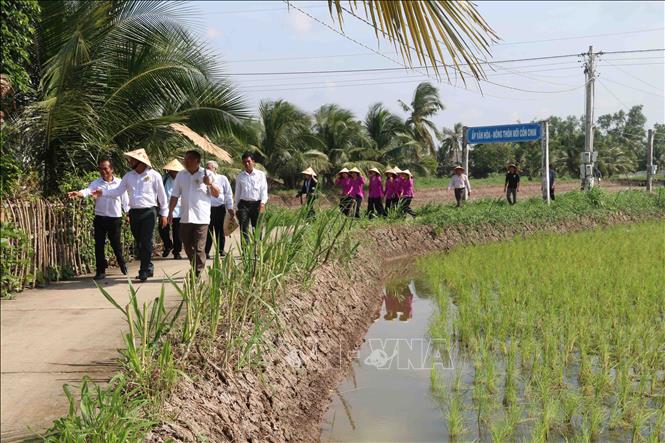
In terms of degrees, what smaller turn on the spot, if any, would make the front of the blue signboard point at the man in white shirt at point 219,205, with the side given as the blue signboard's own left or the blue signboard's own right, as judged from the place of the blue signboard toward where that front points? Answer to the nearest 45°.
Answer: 0° — it already faces them

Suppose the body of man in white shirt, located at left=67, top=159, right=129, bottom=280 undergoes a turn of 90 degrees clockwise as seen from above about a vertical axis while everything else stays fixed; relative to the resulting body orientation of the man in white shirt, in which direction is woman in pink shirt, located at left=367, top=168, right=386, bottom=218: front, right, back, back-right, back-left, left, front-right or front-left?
back-right

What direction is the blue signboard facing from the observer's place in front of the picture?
facing the viewer

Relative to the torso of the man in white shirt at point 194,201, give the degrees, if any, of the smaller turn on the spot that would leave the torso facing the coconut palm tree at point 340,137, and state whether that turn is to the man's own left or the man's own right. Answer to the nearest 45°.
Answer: approximately 180°

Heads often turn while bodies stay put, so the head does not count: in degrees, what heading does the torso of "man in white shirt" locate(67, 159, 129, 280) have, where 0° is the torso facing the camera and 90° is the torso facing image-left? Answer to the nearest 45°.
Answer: approximately 0°

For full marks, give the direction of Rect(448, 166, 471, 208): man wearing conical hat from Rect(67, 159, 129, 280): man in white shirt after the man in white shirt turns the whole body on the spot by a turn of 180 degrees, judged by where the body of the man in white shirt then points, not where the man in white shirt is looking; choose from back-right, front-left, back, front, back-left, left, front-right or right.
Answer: front-right

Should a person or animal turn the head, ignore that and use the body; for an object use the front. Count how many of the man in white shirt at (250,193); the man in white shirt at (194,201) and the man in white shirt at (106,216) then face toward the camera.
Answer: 3

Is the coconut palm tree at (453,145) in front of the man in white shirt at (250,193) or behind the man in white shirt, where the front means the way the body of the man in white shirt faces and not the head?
behind

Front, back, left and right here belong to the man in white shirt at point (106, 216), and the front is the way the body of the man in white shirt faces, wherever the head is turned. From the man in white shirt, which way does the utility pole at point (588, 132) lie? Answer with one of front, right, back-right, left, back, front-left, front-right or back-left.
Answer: back-left
